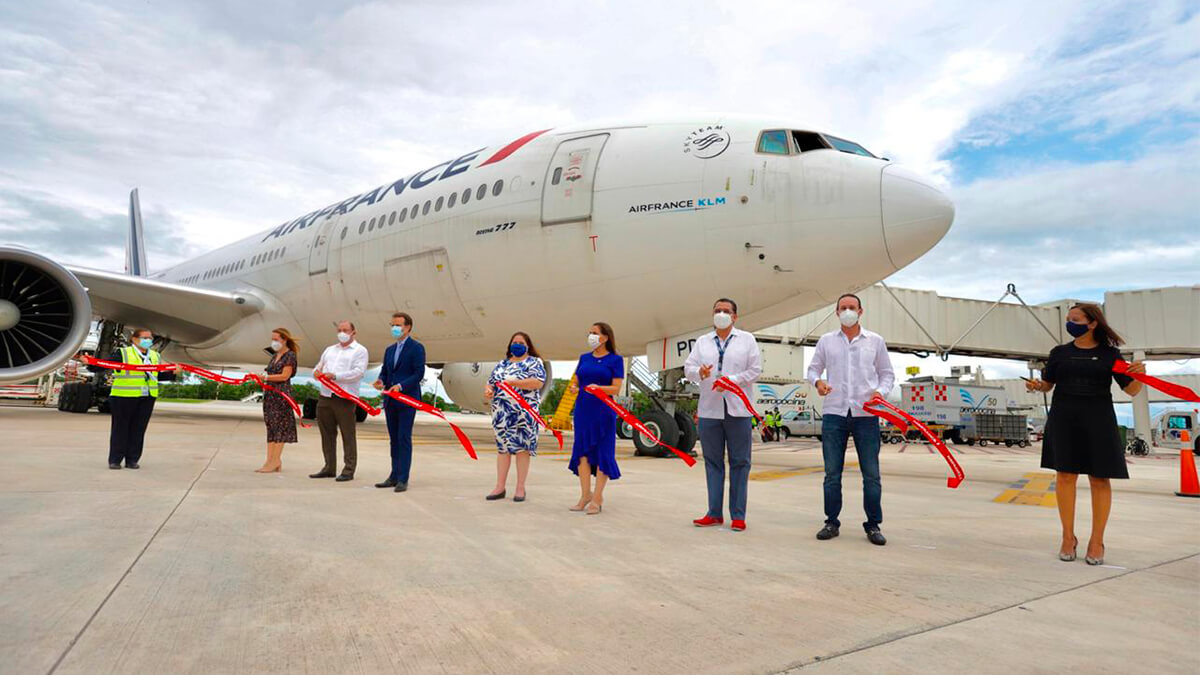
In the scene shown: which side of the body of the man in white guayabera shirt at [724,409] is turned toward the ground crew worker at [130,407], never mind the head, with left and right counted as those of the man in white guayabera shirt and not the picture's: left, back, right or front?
right

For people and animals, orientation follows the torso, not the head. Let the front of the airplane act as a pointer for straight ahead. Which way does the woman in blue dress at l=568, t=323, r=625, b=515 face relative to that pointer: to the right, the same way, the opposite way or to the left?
to the right

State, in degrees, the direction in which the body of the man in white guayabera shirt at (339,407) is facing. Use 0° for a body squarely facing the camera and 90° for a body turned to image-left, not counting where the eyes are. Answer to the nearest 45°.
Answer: approximately 45°

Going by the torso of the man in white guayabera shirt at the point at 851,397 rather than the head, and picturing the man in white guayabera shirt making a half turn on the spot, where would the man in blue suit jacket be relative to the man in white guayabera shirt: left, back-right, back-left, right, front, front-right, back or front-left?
left

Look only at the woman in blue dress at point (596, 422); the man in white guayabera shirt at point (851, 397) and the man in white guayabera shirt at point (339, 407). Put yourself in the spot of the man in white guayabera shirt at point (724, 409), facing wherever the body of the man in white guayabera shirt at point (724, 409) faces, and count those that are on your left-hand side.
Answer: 1

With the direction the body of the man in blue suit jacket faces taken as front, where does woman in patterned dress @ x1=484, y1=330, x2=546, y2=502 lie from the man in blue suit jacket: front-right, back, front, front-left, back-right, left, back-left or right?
left

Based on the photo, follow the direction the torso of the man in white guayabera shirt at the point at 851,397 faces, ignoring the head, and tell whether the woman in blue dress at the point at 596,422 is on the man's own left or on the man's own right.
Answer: on the man's own right

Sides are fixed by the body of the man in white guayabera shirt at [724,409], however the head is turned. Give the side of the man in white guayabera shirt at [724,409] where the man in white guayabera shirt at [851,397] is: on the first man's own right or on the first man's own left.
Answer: on the first man's own left

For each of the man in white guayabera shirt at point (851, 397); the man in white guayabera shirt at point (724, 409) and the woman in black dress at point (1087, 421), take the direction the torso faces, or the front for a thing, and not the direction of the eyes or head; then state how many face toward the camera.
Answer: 3
